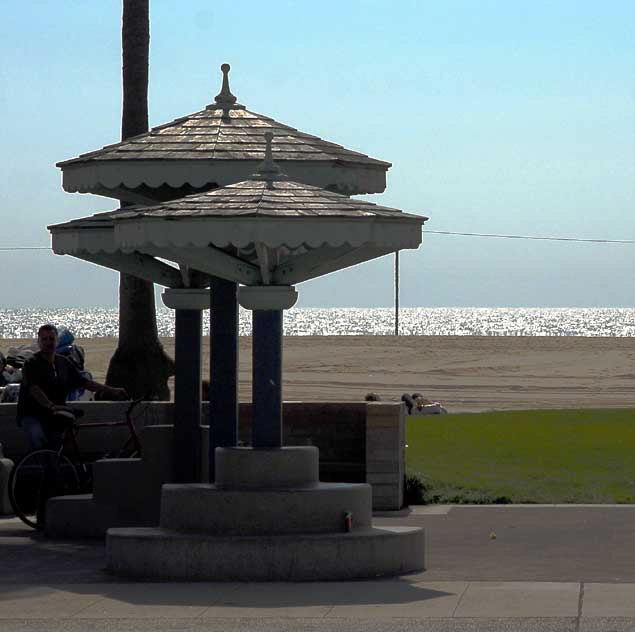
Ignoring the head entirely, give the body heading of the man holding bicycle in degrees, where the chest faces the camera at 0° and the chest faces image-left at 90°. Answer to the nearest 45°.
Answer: approximately 315°

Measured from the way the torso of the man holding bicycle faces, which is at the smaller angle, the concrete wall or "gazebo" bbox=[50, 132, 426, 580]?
the gazebo
